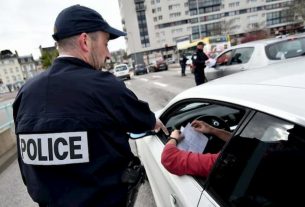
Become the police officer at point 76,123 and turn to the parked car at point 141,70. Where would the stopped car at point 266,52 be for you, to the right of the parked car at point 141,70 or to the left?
right

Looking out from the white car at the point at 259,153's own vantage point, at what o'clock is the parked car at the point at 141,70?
The parked car is roughly at 1 o'clock from the white car.

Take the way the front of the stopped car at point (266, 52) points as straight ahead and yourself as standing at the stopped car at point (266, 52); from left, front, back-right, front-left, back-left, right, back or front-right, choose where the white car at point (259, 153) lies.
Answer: back-left

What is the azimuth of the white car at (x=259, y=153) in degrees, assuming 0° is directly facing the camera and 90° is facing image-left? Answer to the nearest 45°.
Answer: approximately 135°

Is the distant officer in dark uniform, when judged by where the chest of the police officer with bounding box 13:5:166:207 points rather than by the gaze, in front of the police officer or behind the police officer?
in front

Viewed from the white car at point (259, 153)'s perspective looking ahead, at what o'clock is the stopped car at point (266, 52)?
The stopped car is roughly at 2 o'clock from the white car.

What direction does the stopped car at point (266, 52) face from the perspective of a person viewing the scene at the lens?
facing away from the viewer and to the left of the viewer

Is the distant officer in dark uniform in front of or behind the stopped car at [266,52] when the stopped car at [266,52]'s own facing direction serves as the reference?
in front

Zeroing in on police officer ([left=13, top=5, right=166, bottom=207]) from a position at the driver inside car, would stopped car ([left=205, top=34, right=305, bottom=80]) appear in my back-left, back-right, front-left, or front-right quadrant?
back-right

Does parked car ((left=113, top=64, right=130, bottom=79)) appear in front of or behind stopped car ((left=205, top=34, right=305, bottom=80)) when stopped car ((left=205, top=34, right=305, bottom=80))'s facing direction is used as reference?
in front

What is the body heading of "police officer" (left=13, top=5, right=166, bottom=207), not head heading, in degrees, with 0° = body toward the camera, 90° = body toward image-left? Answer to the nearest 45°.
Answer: approximately 225°
